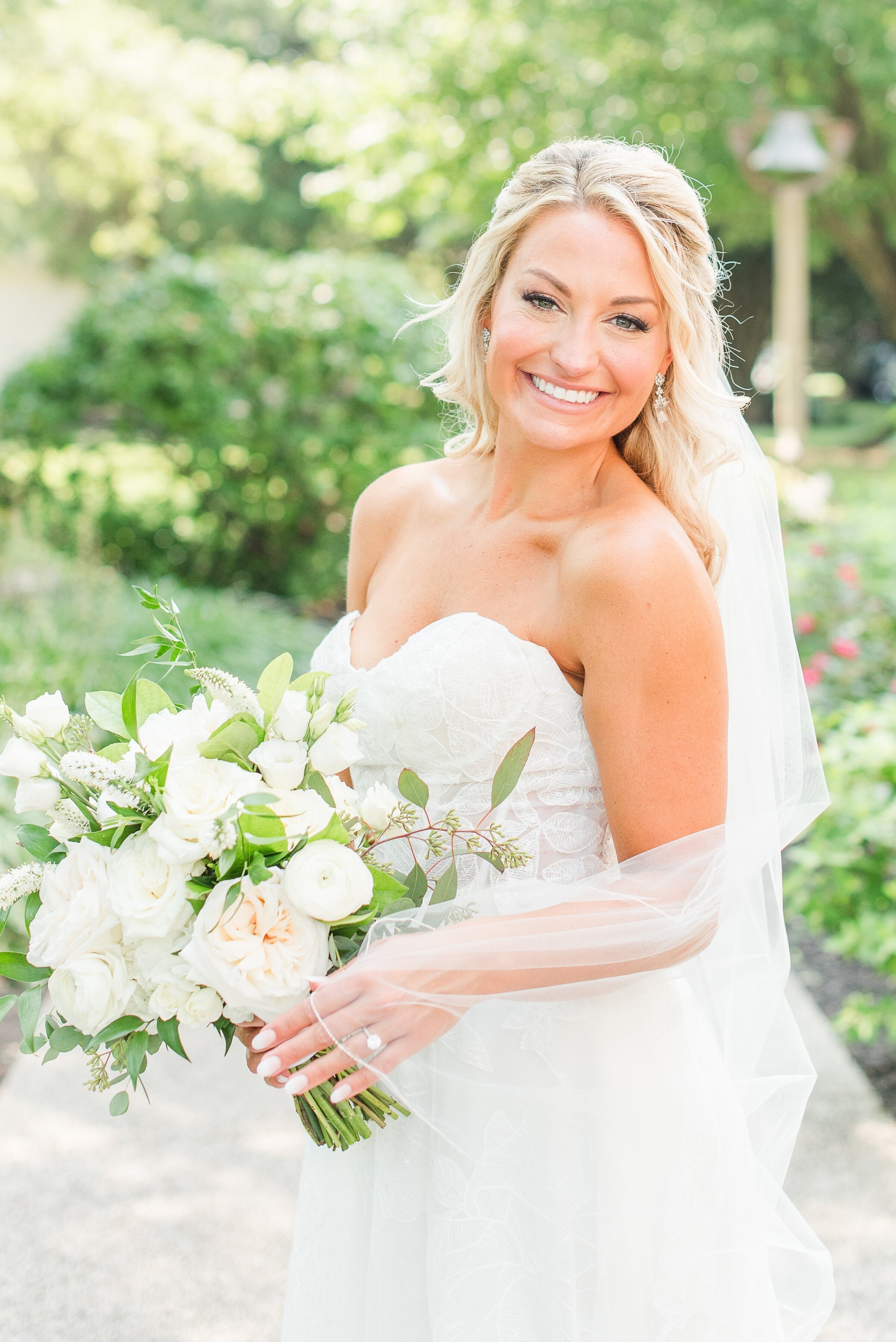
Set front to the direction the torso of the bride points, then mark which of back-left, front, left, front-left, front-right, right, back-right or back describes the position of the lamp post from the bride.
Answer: back-right

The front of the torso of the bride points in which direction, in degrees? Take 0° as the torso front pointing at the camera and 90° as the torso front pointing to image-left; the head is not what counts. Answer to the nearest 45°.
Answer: approximately 45°

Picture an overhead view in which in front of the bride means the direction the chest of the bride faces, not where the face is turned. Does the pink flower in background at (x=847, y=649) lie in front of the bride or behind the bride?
behind

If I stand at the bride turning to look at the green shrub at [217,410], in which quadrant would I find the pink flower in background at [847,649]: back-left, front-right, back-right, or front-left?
front-right

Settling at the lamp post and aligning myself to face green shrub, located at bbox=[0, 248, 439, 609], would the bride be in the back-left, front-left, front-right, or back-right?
front-left

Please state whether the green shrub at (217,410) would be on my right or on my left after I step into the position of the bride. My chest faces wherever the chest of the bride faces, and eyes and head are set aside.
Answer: on my right

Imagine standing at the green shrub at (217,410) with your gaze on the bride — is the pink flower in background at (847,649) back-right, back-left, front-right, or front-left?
front-left
